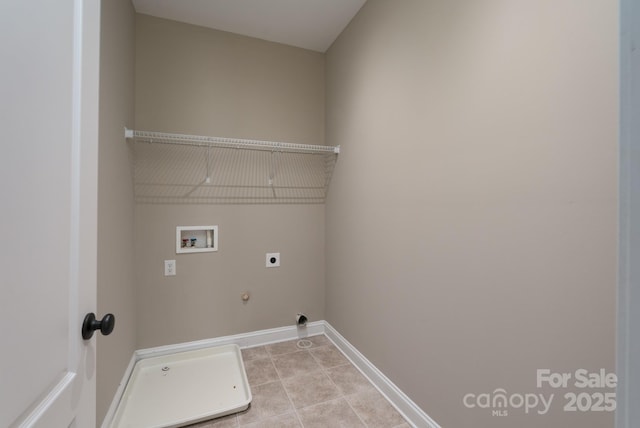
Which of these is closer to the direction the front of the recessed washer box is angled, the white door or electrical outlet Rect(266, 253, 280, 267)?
the white door

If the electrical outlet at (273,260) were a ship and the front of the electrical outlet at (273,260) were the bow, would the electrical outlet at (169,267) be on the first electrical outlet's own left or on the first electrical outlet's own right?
on the first electrical outlet's own right

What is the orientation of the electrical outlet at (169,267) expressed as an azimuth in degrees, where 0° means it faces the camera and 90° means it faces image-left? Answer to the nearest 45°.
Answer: approximately 0°

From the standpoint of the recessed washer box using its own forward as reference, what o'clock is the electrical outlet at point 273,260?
The electrical outlet is roughly at 9 o'clock from the recessed washer box.

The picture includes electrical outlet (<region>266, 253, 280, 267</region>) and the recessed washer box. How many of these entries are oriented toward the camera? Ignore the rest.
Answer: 2

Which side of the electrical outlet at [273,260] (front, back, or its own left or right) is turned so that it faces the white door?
front
